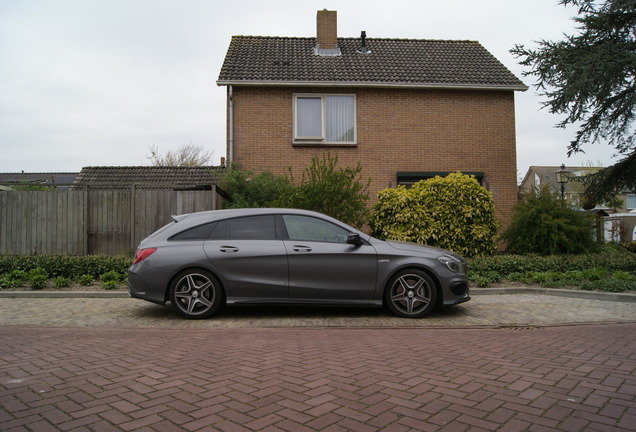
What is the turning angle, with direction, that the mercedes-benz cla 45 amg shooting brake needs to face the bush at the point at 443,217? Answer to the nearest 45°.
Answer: approximately 45° to its left

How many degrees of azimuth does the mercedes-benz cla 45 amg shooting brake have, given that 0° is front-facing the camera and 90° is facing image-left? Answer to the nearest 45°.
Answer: approximately 270°

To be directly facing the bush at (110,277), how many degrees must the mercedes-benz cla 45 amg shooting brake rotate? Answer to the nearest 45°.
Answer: approximately 135° to its left

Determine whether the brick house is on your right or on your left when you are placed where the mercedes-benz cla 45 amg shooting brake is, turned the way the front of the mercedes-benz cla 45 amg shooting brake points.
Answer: on your left

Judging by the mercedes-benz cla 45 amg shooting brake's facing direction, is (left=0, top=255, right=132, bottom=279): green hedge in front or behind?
behind

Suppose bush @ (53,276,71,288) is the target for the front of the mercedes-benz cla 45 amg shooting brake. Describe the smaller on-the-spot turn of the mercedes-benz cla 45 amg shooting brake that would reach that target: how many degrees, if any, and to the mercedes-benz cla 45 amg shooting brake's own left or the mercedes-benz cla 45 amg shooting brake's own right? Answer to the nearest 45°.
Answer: approximately 135° to the mercedes-benz cla 45 amg shooting brake's own left

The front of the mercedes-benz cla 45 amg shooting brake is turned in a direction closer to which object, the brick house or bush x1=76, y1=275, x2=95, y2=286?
the brick house

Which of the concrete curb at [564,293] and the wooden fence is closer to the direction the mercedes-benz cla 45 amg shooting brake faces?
the concrete curb
